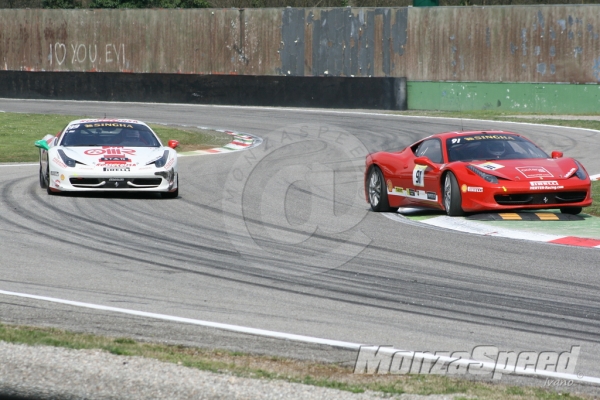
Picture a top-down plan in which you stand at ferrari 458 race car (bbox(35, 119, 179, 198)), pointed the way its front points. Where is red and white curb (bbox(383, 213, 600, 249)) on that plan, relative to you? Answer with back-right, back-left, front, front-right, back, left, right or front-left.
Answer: front-left

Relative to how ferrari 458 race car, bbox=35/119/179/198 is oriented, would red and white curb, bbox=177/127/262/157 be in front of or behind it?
behind

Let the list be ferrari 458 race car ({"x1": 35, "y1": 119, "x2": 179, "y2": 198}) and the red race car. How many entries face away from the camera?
0

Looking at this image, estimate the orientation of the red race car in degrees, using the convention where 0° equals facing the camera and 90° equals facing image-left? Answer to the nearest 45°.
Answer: approximately 315°

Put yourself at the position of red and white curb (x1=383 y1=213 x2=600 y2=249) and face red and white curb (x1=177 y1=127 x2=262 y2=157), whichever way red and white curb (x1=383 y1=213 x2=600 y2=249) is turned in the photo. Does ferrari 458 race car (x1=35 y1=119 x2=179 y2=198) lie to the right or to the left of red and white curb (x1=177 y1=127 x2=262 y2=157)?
left

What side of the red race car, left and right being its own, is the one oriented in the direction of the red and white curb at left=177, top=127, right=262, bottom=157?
back

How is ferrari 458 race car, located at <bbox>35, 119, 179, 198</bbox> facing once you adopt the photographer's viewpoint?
facing the viewer

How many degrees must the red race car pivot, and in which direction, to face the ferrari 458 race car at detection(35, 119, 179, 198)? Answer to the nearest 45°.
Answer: approximately 135° to its right
